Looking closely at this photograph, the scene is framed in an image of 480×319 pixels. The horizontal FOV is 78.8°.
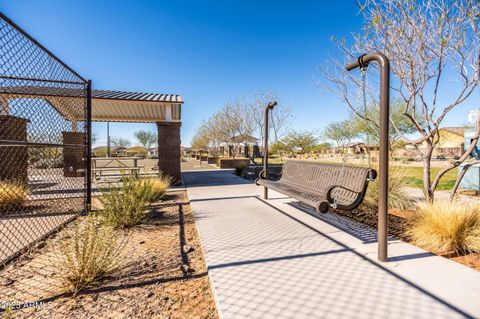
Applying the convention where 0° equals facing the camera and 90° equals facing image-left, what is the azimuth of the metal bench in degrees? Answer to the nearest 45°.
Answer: approximately 45°

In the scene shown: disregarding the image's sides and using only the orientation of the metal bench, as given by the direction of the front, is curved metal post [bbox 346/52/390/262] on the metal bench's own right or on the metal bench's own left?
on the metal bench's own left

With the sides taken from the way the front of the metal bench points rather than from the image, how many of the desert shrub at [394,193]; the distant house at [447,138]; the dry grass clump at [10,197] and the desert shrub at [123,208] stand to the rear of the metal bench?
2

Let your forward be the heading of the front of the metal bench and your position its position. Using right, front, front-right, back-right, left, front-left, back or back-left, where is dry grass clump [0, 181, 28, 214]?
front-right

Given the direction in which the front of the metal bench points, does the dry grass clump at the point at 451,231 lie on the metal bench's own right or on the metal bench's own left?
on the metal bench's own left

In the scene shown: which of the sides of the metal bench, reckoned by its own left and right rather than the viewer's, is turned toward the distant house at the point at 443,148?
back

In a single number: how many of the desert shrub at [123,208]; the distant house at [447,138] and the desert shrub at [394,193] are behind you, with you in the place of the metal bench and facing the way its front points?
2

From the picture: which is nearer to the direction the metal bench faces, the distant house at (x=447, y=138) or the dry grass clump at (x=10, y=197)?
the dry grass clump

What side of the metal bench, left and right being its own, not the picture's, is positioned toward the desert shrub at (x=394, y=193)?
back

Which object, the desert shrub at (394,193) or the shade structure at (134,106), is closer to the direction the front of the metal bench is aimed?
the shade structure

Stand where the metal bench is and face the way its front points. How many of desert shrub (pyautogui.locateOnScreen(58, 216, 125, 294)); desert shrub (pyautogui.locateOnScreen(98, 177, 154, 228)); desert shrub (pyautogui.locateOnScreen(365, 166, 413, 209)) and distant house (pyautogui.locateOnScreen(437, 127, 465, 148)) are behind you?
2
